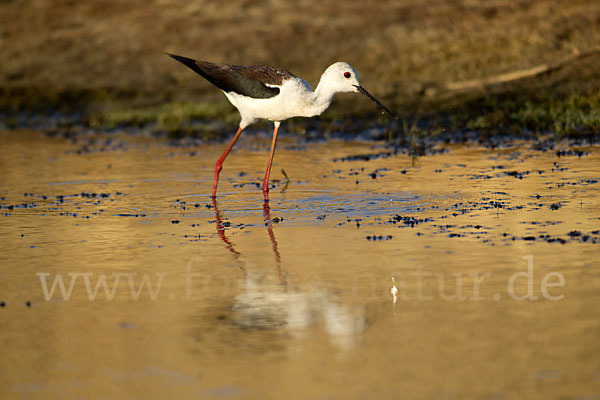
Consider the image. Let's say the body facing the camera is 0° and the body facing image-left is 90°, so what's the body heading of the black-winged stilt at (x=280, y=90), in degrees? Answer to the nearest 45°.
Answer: approximately 270°
